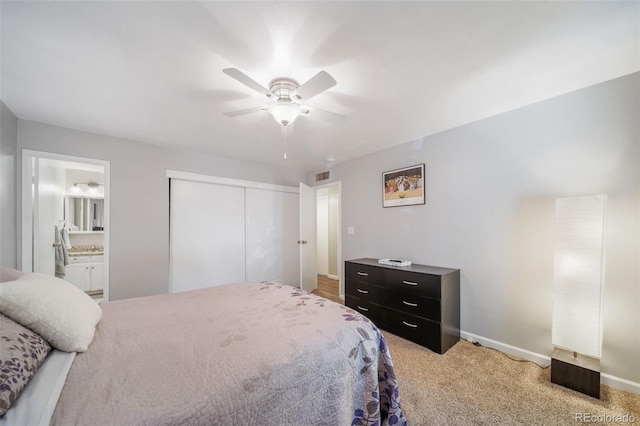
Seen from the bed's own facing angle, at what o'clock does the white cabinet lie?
The white cabinet is roughly at 8 o'clock from the bed.

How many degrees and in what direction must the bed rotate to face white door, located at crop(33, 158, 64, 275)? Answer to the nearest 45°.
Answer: approximately 135° to its left

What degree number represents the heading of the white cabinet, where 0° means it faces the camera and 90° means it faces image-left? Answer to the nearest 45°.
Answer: approximately 0°

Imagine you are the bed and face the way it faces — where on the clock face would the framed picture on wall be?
The framed picture on wall is roughly at 11 o'clock from the bed.

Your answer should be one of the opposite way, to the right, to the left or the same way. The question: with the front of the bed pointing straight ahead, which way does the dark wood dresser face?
the opposite way

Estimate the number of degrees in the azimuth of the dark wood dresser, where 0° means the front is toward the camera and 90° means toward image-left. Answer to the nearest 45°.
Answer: approximately 45°

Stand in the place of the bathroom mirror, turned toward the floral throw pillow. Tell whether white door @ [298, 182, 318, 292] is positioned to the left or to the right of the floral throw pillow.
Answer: left

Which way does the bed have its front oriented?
to the viewer's right

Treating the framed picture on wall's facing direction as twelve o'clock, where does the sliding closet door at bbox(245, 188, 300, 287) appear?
The sliding closet door is roughly at 2 o'clock from the framed picture on wall.
